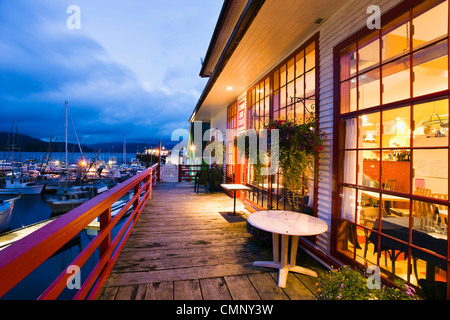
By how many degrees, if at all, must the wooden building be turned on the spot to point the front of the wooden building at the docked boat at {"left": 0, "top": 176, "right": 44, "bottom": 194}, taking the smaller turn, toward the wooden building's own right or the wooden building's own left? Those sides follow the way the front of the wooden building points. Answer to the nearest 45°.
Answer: approximately 45° to the wooden building's own right

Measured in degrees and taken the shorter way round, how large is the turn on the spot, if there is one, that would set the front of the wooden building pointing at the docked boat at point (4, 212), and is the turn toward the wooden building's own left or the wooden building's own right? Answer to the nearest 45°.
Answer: approximately 45° to the wooden building's own right

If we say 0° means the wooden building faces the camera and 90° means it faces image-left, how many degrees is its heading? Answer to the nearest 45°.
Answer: approximately 45°
